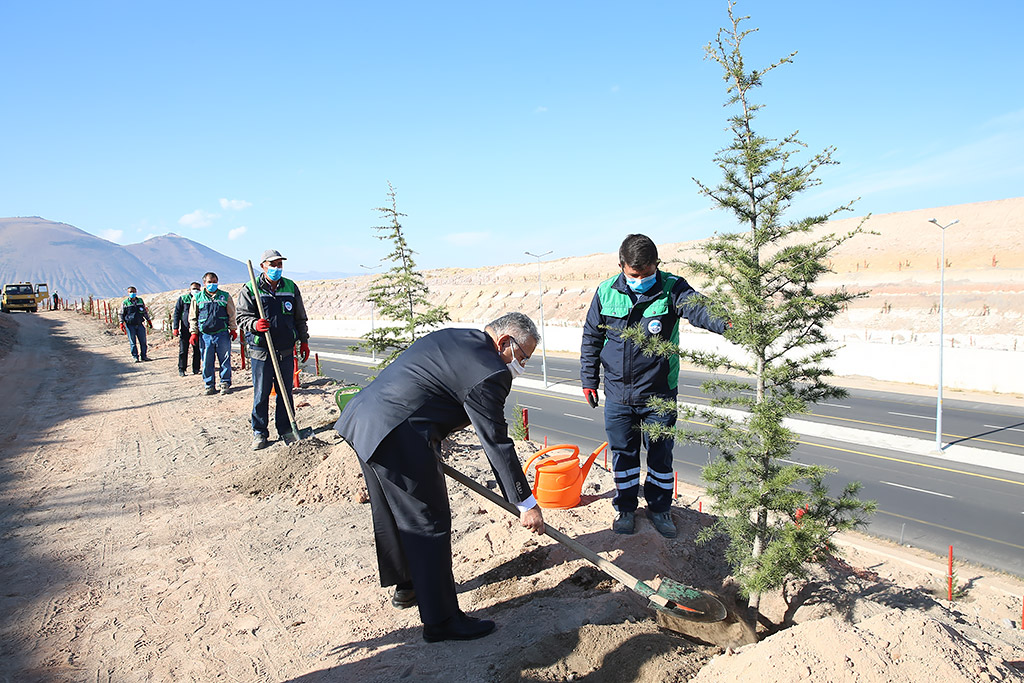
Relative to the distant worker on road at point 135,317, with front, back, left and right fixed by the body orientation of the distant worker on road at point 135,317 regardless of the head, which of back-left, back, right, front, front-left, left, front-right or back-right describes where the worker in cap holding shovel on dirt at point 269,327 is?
front

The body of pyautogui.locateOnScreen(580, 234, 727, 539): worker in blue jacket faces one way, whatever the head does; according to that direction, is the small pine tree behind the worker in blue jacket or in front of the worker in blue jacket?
behind

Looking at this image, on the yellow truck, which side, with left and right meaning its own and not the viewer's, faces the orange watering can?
front

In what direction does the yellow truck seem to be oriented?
toward the camera

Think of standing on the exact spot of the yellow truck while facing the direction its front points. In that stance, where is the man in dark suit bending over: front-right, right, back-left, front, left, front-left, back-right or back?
front

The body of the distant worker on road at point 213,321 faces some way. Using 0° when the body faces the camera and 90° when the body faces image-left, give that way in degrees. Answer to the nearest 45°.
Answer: approximately 0°

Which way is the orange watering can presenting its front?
to the viewer's right

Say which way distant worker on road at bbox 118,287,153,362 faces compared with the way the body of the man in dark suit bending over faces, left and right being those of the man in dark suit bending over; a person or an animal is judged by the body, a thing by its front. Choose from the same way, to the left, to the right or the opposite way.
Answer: to the right

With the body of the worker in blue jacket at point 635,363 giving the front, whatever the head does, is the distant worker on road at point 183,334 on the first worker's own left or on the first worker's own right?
on the first worker's own right

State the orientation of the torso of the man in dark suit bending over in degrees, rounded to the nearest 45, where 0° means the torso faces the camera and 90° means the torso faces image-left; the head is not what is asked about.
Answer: approximately 270°

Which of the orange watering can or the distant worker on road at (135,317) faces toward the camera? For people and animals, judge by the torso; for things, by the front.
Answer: the distant worker on road

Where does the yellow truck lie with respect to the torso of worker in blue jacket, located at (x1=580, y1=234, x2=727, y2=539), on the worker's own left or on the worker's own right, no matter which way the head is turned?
on the worker's own right

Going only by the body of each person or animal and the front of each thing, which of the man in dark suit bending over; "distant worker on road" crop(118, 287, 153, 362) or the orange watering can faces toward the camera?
the distant worker on road

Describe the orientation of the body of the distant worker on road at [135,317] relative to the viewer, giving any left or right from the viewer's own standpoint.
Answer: facing the viewer

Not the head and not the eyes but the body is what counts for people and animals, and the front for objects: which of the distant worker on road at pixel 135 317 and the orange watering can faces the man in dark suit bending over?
the distant worker on road

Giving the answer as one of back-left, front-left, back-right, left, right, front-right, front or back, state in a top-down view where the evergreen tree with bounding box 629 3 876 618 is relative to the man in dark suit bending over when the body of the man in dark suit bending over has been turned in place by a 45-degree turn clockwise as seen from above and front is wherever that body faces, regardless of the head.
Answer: front-left

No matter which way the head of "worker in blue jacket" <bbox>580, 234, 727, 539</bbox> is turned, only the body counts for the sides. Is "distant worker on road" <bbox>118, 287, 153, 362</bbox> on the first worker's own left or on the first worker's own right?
on the first worker's own right

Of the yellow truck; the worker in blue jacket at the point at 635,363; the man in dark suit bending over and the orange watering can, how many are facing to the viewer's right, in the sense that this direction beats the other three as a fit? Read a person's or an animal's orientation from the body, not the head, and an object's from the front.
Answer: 2

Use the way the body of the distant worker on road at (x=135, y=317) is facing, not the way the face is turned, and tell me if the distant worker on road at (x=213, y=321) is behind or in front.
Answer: in front

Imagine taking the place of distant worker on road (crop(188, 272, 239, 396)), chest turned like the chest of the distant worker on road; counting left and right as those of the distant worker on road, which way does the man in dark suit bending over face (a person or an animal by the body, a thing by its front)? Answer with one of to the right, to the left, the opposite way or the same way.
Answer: to the left

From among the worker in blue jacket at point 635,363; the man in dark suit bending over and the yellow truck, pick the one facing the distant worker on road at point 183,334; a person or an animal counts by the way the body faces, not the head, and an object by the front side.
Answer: the yellow truck
